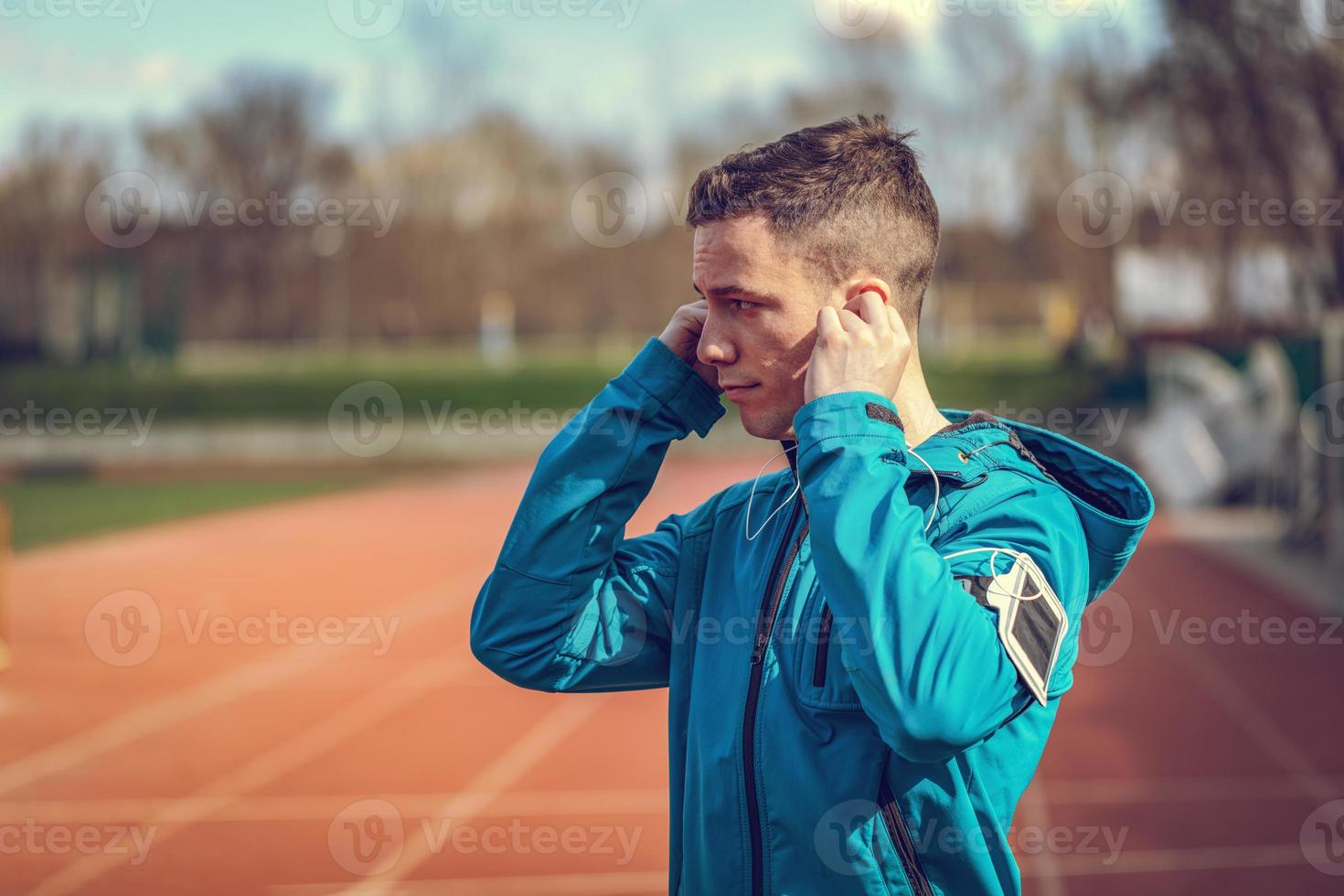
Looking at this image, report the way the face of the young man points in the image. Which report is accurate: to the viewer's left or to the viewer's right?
to the viewer's left

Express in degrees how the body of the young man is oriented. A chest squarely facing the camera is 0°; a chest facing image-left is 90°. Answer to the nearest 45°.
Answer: approximately 45°
